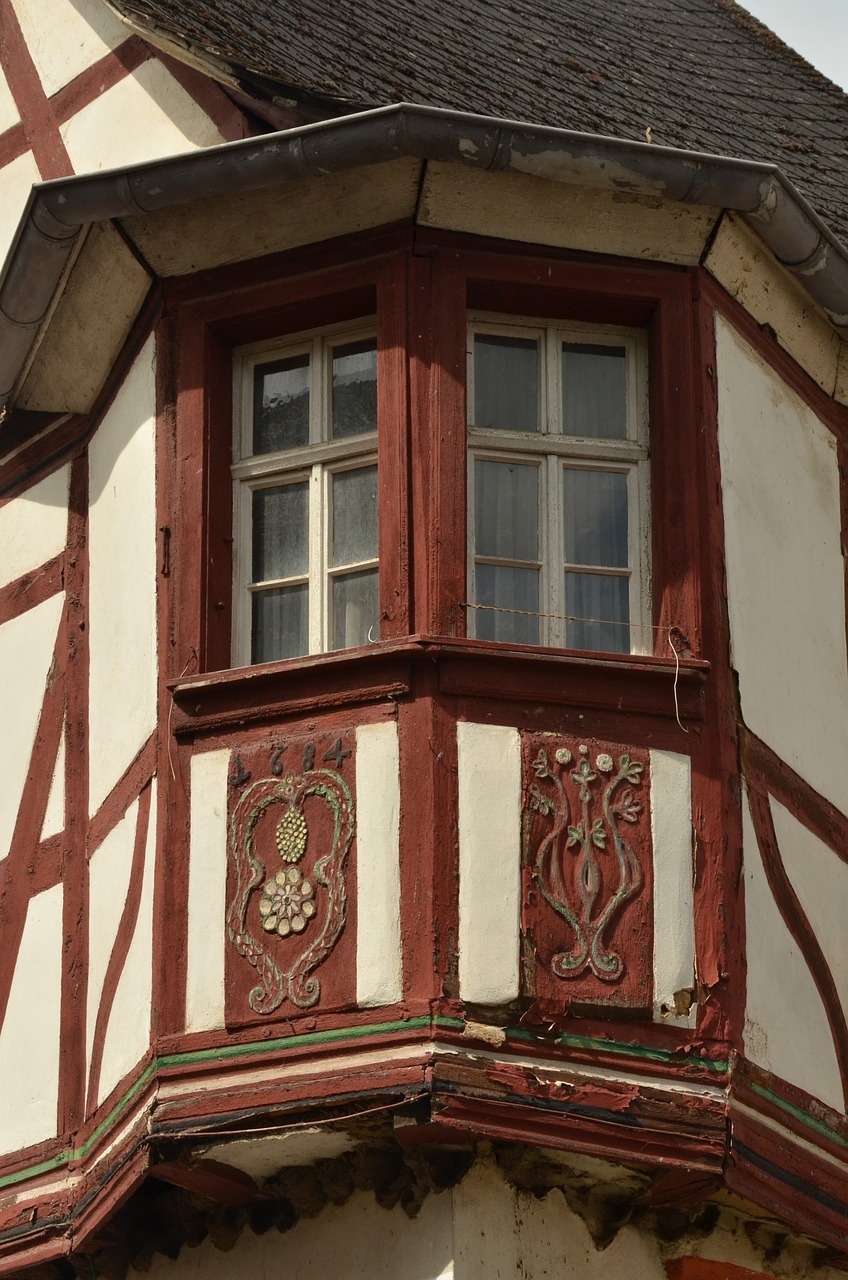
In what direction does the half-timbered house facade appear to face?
toward the camera
